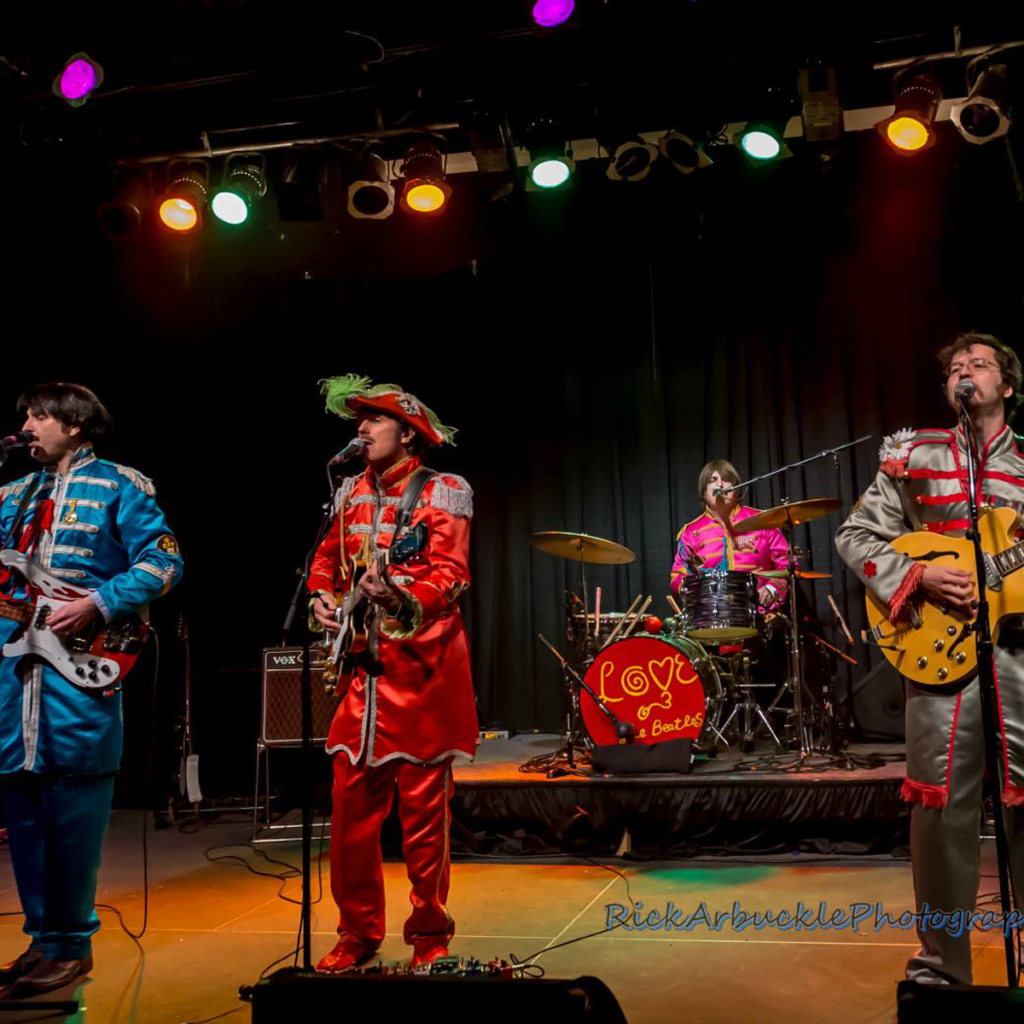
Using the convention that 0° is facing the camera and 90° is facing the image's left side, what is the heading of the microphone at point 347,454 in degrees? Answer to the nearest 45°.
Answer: approximately 270°

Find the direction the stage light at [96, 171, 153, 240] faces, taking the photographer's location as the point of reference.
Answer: facing the viewer and to the left of the viewer

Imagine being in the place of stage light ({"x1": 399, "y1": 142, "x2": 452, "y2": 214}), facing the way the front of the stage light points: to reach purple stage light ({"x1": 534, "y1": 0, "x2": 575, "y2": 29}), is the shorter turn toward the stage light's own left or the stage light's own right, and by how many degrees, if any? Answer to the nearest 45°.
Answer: approximately 45° to the stage light's own left

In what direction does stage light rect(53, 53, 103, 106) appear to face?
toward the camera

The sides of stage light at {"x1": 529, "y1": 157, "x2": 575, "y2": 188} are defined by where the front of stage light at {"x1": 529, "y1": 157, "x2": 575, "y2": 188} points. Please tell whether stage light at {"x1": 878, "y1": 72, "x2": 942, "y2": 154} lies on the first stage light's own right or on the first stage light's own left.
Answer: on the first stage light's own left

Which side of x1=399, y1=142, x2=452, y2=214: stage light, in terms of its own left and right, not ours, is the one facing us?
front

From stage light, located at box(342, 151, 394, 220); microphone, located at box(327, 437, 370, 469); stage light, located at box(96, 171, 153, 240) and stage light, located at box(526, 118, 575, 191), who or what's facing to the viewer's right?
the microphone

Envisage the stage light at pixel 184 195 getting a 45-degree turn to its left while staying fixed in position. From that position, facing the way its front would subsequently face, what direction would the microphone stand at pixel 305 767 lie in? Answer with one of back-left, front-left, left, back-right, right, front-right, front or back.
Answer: front-right

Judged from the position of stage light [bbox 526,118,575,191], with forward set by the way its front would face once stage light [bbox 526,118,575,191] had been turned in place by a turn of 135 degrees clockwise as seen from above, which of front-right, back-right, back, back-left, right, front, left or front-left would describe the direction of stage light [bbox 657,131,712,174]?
back-right

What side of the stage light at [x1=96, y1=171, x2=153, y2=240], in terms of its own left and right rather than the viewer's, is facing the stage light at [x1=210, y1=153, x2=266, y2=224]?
left

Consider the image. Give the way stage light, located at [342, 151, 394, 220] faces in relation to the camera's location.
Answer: facing the viewer

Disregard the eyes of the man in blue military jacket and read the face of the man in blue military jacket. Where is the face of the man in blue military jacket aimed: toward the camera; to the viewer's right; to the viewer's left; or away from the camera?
to the viewer's left

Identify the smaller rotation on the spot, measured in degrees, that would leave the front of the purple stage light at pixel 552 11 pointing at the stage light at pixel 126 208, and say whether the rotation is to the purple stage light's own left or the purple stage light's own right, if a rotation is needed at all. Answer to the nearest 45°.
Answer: approximately 135° to the purple stage light's own right

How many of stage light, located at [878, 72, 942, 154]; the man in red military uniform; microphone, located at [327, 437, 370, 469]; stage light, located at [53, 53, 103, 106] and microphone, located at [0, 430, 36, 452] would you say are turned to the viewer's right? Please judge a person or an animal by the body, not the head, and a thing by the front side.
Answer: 2

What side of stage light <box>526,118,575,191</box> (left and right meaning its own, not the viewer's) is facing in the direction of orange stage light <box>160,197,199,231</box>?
right

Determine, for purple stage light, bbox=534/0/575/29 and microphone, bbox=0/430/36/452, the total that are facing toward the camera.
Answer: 1
